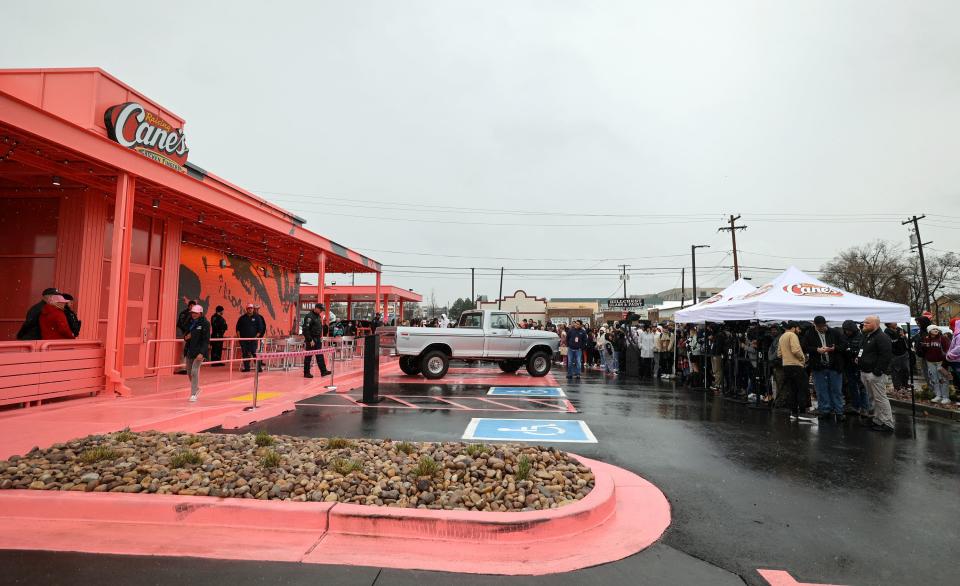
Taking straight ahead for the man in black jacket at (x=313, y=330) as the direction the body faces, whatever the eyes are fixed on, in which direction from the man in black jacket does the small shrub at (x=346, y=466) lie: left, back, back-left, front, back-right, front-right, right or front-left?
front-right

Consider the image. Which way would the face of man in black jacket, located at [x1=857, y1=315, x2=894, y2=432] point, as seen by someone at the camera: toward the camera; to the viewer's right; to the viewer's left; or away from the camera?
to the viewer's left

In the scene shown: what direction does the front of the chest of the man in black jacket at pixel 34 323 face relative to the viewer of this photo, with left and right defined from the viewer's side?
facing to the right of the viewer

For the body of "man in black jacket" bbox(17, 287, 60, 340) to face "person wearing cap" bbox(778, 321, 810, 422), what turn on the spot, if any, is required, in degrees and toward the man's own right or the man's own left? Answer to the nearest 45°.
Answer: approximately 45° to the man's own right

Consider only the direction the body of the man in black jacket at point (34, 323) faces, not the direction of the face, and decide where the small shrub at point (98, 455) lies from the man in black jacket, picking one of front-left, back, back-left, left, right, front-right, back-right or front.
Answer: right

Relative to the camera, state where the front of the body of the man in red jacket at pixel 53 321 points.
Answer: to the viewer's right

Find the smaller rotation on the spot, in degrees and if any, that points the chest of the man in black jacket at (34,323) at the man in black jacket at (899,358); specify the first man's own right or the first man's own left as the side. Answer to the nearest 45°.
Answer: approximately 45° to the first man's own right

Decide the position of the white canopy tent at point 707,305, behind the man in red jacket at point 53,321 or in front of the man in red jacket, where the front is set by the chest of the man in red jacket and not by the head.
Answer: in front
